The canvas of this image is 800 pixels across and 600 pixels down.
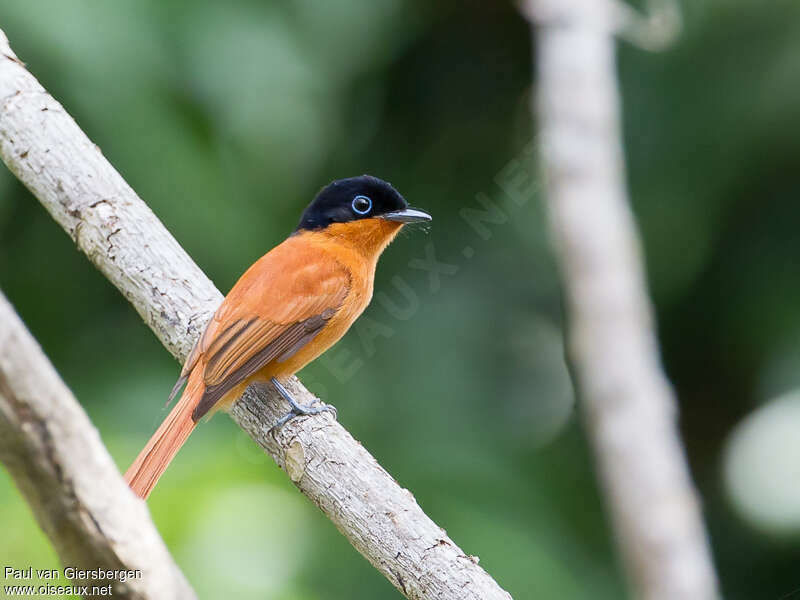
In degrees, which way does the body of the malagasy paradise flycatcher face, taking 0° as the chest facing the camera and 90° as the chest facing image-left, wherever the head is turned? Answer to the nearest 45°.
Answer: approximately 270°
